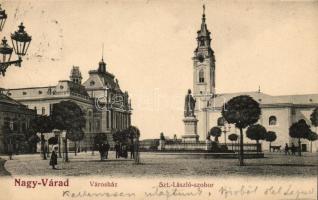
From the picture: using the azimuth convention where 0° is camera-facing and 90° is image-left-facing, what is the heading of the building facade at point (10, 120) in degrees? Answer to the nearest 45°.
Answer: approximately 315°

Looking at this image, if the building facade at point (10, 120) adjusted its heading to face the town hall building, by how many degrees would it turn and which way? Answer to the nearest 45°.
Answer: approximately 45° to its left
